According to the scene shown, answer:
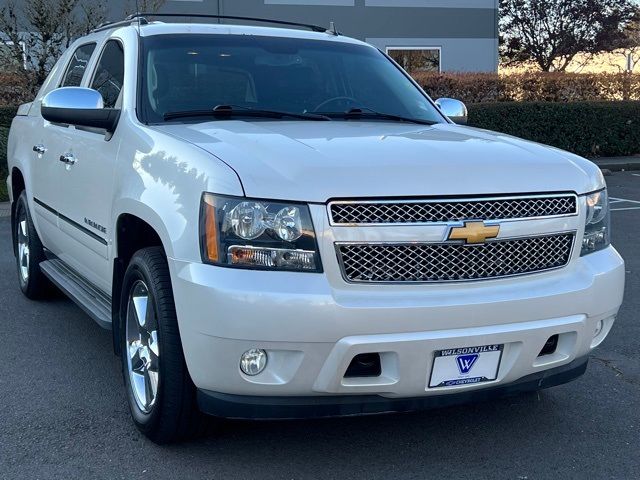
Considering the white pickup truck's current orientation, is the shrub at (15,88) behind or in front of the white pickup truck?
behind

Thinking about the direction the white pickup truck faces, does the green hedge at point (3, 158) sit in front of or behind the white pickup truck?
behind

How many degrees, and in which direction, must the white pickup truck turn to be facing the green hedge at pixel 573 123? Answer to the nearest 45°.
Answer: approximately 135° to its left

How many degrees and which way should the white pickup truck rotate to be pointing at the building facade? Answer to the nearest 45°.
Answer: approximately 135° to its left

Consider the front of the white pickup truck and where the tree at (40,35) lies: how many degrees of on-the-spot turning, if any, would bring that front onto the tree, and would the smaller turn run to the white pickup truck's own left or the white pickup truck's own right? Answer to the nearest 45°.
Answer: approximately 135° to the white pickup truck's own left

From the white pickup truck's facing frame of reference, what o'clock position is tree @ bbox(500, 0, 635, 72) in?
The tree is roughly at 8 o'clock from the white pickup truck.

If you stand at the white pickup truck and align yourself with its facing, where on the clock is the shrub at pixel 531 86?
The shrub is roughly at 8 o'clock from the white pickup truck.

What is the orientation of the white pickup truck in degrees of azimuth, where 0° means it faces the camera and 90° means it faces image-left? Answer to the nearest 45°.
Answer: approximately 315°
